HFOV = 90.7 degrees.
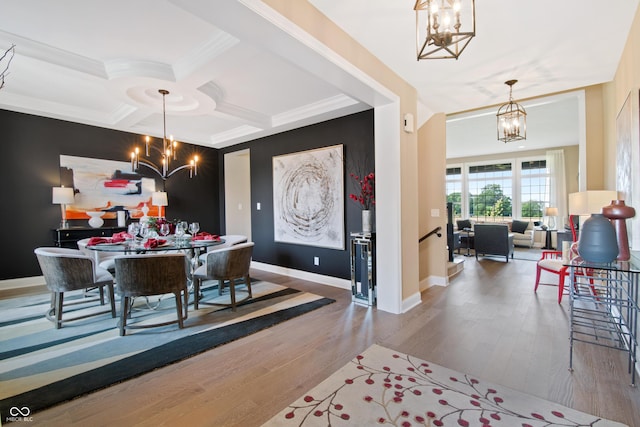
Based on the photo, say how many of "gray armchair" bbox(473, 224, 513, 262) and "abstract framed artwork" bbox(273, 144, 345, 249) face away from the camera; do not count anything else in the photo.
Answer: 1

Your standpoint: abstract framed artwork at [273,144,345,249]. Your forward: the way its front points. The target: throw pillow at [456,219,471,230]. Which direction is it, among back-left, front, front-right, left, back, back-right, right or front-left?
back

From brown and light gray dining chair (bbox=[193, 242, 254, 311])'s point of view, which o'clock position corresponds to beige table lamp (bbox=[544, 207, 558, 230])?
The beige table lamp is roughly at 4 o'clock from the brown and light gray dining chair.

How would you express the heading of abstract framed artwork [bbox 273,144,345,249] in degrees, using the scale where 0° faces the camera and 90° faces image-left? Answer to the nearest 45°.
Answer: approximately 45°

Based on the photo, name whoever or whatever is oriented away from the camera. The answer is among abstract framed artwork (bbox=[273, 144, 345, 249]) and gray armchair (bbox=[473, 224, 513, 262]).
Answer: the gray armchair

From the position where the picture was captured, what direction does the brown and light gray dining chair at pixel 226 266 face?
facing away from the viewer and to the left of the viewer

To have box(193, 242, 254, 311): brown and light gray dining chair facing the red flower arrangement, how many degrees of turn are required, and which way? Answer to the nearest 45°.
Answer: approximately 135° to its right

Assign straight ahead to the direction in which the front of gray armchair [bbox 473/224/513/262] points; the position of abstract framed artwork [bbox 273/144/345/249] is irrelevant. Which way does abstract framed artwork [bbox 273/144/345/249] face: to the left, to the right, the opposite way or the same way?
the opposite way

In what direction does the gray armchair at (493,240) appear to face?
away from the camera

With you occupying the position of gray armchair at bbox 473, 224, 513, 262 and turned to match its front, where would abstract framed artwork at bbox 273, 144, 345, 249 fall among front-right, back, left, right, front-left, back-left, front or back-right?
back-left

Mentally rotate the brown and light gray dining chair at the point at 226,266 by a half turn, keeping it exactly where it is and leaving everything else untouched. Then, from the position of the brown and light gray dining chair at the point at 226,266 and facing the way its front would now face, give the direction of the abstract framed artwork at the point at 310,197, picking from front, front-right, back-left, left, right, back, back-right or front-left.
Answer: left

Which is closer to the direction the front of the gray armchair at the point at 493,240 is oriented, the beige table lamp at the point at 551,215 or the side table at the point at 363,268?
the beige table lamp

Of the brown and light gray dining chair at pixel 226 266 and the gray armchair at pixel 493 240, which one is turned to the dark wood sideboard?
the brown and light gray dining chair

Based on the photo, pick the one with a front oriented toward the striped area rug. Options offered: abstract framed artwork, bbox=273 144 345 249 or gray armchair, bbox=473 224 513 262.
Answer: the abstract framed artwork
